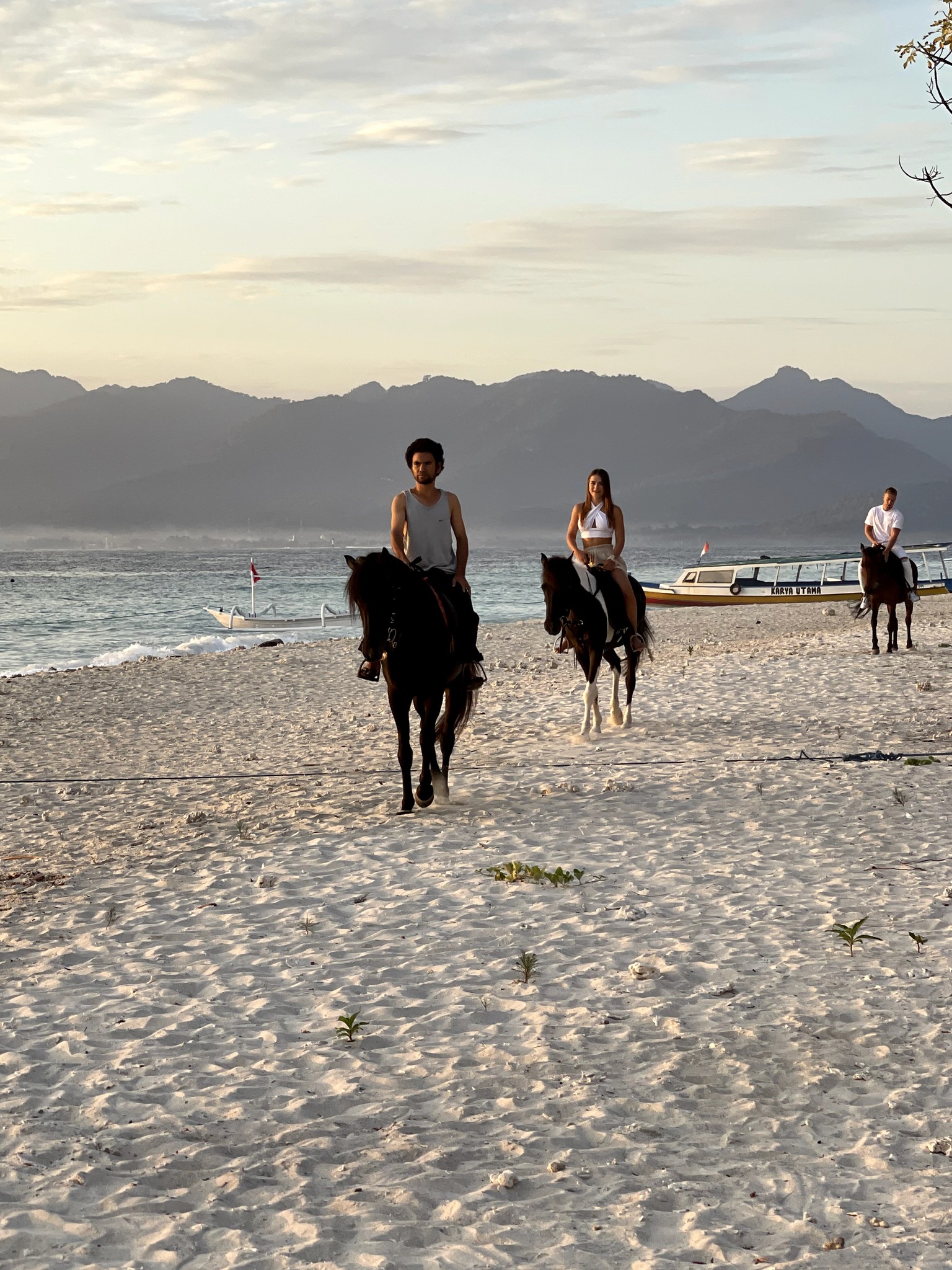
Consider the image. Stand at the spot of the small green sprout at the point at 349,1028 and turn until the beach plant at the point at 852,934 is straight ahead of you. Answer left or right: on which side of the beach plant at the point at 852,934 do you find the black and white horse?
left

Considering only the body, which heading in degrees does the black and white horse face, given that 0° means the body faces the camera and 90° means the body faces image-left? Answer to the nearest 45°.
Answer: approximately 45°

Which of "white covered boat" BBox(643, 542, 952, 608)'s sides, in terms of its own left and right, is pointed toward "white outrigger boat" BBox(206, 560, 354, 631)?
front

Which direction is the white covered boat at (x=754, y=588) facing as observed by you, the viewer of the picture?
facing to the left of the viewer

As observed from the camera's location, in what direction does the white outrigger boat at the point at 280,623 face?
facing to the left of the viewer

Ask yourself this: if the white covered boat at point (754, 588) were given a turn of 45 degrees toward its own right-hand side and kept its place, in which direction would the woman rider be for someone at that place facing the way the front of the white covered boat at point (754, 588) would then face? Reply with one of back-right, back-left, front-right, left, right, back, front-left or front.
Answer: back-left

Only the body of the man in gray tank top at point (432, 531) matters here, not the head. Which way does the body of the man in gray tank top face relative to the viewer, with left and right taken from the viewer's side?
facing the viewer

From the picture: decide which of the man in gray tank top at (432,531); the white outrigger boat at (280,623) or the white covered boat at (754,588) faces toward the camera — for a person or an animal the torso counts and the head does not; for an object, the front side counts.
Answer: the man in gray tank top

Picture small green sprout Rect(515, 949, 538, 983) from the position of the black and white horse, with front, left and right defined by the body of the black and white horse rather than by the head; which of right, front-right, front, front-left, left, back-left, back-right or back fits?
front-left

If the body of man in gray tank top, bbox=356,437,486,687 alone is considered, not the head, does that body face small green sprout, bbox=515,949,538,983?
yes

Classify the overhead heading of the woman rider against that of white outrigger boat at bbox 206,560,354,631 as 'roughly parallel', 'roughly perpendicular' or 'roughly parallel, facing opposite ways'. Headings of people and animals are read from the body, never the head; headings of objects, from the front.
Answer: roughly perpendicular

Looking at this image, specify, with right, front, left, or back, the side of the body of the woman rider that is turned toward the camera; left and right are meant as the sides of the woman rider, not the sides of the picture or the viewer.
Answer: front
